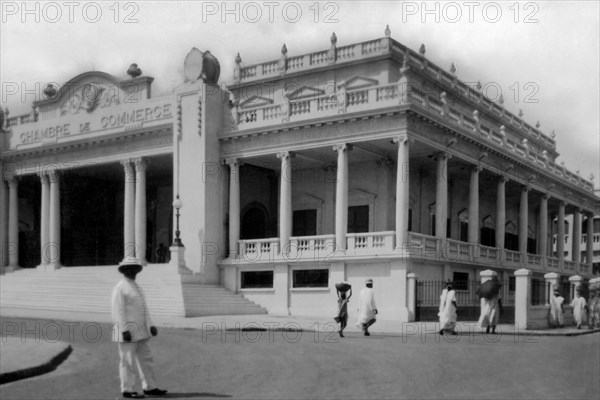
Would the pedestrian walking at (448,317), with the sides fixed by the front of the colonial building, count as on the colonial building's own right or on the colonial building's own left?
on the colonial building's own left

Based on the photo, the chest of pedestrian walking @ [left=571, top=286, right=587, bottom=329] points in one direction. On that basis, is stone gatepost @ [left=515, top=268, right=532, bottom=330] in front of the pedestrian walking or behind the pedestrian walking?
in front

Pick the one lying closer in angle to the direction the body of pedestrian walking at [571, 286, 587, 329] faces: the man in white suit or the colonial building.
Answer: the man in white suit

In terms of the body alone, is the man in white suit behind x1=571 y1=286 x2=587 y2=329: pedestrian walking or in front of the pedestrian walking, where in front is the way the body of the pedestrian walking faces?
in front

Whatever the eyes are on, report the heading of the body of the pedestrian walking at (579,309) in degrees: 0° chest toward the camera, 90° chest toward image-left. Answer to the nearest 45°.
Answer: approximately 0°

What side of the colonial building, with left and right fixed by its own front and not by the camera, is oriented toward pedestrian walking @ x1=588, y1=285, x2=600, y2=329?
left

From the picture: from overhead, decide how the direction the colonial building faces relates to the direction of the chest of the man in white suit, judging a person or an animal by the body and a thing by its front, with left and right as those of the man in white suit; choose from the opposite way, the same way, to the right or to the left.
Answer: to the right

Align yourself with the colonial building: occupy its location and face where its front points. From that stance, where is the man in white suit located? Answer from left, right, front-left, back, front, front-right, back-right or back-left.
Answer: front-left

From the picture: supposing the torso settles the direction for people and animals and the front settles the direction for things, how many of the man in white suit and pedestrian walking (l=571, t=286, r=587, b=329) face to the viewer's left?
0
